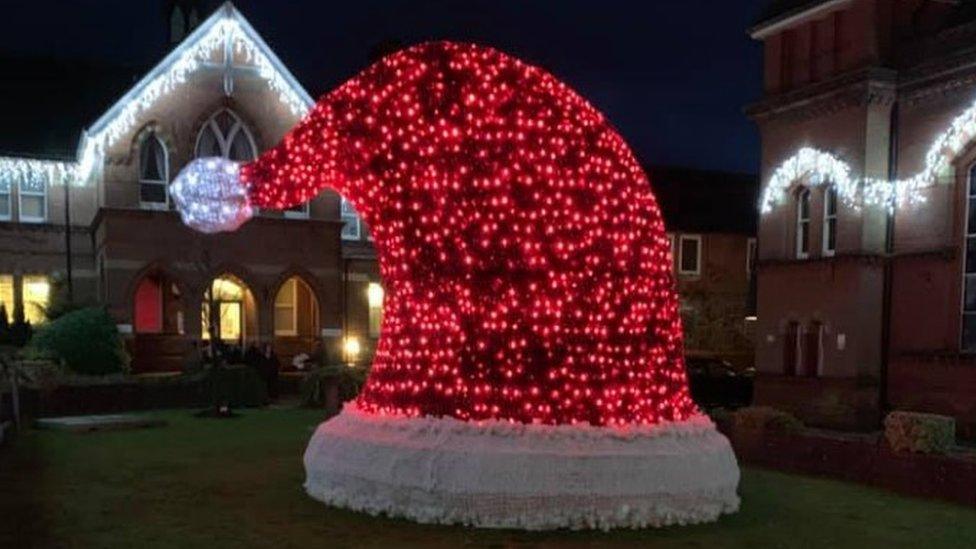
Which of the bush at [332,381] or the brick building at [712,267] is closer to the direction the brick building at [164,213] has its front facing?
the bush

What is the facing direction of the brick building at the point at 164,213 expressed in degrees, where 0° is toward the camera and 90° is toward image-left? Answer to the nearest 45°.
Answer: approximately 0°
